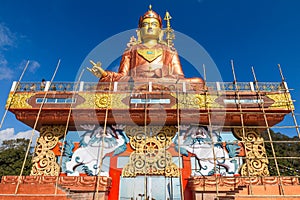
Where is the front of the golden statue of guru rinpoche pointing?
toward the camera

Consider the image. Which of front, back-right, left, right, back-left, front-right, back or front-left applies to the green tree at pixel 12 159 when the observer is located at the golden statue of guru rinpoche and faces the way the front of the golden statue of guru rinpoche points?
back-right
